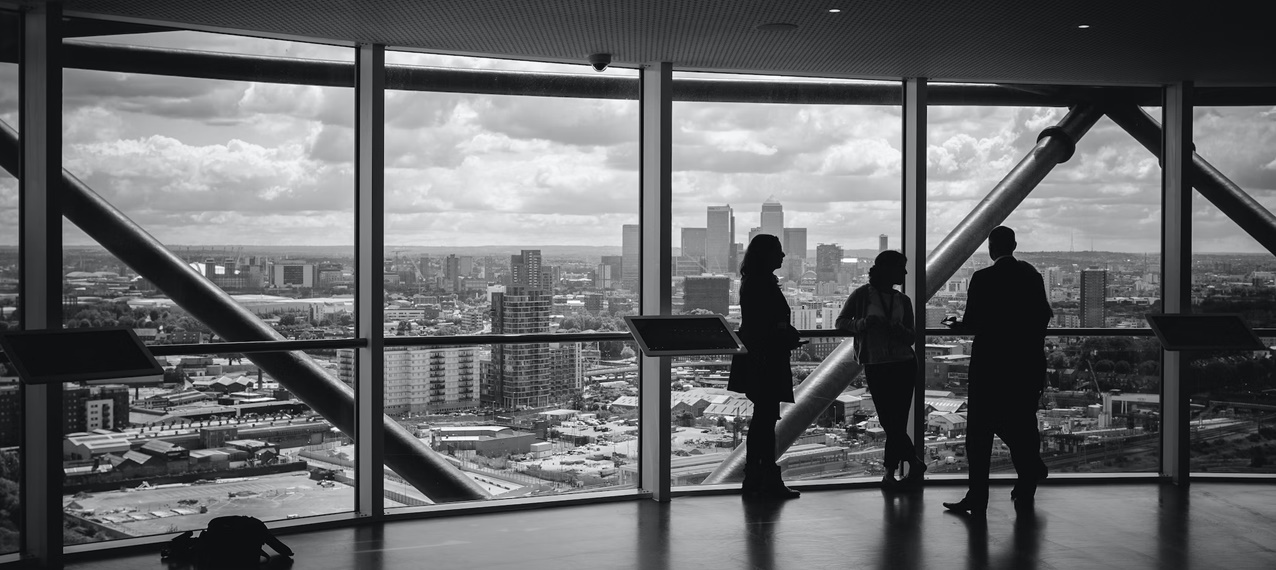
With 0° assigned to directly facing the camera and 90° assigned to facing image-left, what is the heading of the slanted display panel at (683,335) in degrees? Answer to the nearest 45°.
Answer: approximately 0°

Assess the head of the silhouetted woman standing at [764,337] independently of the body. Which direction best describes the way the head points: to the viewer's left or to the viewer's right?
to the viewer's right

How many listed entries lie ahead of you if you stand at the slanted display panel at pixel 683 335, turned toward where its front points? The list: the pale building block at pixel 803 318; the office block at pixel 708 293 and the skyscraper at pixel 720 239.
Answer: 0

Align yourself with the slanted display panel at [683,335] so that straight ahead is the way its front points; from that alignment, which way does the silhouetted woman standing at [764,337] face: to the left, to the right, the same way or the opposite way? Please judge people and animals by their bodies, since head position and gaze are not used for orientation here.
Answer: to the left

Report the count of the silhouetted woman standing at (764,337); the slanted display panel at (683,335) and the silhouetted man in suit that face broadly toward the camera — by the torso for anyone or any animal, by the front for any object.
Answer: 1

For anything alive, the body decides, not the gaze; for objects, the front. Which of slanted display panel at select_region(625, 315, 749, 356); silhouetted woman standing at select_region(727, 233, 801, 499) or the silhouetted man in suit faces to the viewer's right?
the silhouetted woman standing

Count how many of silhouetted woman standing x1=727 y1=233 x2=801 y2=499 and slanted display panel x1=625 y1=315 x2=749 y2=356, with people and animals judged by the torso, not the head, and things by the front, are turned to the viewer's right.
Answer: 1

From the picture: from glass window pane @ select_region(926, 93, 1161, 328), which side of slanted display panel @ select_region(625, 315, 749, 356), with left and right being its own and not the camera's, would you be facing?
left

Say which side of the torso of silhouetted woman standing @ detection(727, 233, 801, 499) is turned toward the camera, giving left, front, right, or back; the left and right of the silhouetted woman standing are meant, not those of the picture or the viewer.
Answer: right

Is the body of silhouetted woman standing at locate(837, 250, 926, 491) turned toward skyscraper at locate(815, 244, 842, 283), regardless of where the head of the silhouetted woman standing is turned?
no

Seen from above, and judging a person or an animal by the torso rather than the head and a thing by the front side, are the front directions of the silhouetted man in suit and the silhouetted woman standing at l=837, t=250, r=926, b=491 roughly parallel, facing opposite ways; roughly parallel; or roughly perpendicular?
roughly parallel, facing opposite ways

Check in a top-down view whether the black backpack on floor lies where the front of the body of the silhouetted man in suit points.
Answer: no

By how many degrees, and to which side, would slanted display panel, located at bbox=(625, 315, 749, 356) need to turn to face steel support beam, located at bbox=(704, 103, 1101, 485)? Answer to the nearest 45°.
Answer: approximately 135° to its left

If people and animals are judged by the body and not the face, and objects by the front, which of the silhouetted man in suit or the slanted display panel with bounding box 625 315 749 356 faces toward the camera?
the slanted display panel

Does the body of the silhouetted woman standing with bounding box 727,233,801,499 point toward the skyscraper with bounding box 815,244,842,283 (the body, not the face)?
no

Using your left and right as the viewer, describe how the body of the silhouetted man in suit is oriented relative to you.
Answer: facing away from the viewer and to the left of the viewer
